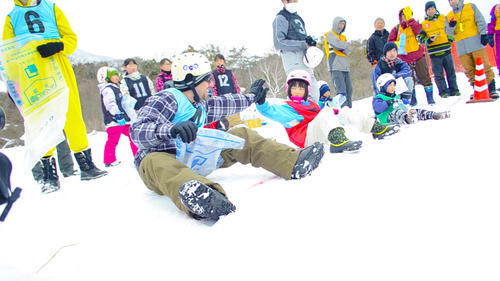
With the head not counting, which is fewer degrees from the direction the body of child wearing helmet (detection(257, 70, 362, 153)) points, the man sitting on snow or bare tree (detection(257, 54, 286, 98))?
the man sitting on snow

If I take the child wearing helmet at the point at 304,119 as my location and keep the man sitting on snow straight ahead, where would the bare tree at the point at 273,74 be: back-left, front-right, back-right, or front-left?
back-right

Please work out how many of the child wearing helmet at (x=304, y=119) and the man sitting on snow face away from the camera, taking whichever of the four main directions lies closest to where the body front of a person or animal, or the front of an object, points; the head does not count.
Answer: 0

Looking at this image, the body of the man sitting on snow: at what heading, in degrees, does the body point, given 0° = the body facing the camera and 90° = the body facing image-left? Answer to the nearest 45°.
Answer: approximately 315°

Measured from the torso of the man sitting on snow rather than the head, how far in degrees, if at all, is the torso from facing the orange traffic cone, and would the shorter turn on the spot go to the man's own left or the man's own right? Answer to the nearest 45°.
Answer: approximately 90° to the man's own left

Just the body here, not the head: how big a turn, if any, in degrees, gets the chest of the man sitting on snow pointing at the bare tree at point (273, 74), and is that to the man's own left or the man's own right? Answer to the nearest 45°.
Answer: approximately 135° to the man's own left

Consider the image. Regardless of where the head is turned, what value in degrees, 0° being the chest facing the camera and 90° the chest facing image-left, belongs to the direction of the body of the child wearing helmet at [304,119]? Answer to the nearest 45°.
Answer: approximately 315°

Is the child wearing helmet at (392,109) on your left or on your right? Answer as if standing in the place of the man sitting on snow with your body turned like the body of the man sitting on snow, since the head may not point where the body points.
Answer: on your left

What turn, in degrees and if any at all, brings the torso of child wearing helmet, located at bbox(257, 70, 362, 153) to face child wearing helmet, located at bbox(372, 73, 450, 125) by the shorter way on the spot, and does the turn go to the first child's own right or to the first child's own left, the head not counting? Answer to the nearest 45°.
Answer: approximately 90° to the first child's own left

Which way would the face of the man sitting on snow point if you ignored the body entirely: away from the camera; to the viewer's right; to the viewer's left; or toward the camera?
to the viewer's right

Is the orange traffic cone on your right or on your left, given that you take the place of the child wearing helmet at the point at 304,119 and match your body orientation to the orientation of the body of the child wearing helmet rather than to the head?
on your left
